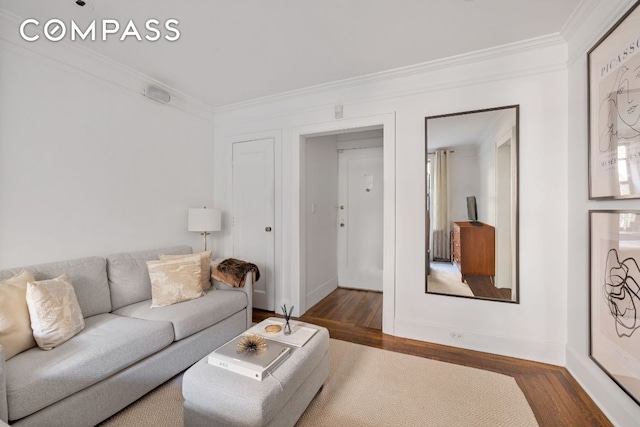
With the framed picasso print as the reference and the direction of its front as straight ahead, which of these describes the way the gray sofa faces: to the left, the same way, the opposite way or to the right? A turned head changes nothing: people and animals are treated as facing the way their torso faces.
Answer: the opposite way

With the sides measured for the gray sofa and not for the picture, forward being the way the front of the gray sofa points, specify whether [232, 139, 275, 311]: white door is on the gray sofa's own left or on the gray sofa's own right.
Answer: on the gray sofa's own left

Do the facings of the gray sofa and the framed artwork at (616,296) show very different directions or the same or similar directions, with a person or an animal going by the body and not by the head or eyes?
very different directions

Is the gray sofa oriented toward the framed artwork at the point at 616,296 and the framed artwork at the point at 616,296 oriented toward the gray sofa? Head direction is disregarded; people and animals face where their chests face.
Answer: yes

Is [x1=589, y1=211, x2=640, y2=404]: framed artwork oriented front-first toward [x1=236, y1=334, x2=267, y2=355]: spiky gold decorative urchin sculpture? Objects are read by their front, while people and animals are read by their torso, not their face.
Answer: yes

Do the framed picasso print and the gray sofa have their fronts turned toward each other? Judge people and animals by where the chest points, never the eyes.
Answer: yes

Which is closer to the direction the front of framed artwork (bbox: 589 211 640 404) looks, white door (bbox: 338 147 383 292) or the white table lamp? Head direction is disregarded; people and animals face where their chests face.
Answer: the white table lamp

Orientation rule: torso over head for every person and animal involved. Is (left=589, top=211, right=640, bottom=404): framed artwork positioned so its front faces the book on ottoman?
yes

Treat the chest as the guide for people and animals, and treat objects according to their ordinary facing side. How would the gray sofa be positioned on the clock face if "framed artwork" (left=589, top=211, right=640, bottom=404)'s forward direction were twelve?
The gray sofa is roughly at 12 o'clock from the framed artwork.

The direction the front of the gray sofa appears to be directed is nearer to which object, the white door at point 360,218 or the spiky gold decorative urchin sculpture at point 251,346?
the spiky gold decorative urchin sculpture
